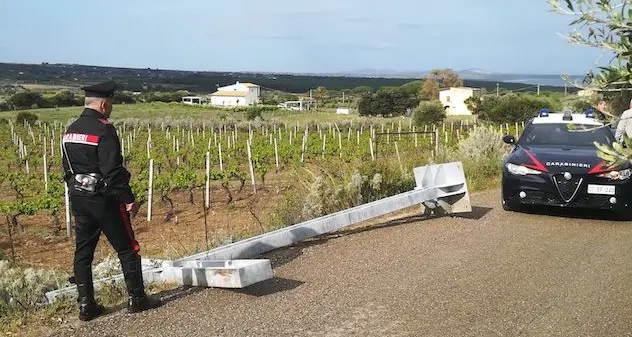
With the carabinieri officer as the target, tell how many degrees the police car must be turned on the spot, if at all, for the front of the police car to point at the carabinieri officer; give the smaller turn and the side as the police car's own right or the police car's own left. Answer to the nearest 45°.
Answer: approximately 45° to the police car's own right

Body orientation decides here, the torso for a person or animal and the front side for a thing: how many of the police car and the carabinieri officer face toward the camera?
1

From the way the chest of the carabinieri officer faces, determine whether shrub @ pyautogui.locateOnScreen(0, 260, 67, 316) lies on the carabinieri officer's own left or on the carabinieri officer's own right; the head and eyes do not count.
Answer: on the carabinieri officer's own left

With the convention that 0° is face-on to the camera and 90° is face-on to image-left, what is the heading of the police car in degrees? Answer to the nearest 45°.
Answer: approximately 0°

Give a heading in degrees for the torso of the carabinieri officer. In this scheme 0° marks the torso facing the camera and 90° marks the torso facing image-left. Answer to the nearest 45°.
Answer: approximately 225°
